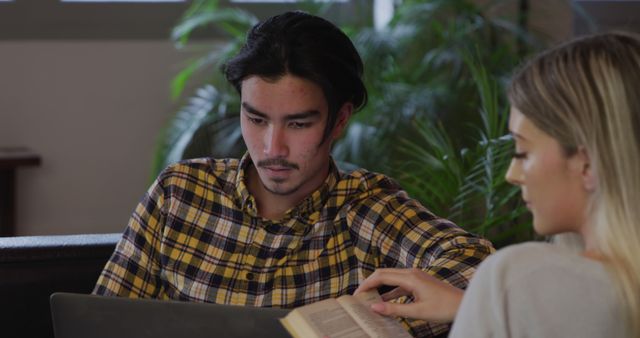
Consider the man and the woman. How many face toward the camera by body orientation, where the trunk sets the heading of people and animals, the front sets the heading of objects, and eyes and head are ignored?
1

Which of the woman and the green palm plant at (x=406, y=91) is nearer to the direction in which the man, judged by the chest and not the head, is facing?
the woman

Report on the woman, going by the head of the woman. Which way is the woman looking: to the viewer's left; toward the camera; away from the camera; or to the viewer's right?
to the viewer's left

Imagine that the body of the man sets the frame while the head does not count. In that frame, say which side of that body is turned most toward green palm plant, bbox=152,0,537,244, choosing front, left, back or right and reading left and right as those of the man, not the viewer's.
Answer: back

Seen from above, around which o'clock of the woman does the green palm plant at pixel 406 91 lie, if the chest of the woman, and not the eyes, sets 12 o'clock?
The green palm plant is roughly at 1 o'clock from the woman.
